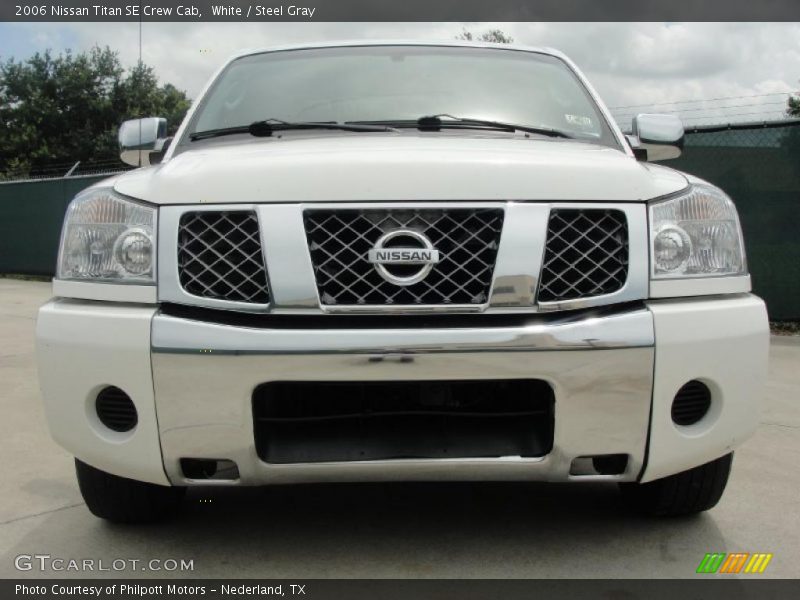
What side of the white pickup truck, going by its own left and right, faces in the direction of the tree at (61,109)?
back

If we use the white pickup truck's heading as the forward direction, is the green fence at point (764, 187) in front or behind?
behind

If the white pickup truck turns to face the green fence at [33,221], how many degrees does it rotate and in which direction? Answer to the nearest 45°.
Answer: approximately 135° to its right

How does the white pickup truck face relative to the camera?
toward the camera
